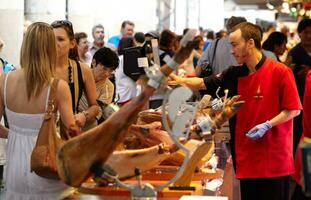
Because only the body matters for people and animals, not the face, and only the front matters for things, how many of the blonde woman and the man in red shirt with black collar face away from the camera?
1

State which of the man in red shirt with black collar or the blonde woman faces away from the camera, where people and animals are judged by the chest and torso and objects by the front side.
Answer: the blonde woman

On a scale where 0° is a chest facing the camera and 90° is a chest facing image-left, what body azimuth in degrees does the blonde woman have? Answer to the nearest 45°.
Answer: approximately 180°

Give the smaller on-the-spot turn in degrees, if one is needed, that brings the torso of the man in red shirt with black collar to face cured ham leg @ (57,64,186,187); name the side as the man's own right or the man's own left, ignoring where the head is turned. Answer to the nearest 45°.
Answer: approximately 45° to the man's own left

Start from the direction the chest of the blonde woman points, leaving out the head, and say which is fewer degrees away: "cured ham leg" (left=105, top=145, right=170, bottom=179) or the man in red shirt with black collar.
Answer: the man in red shirt with black collar

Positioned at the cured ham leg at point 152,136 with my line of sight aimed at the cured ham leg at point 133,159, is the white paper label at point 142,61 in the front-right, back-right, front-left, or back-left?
back-right

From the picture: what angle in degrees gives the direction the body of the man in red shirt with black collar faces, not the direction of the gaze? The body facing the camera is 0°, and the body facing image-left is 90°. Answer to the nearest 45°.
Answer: approximately 45°
